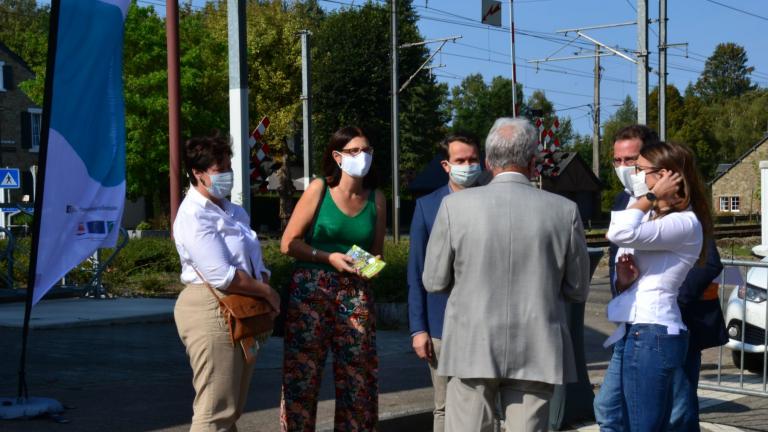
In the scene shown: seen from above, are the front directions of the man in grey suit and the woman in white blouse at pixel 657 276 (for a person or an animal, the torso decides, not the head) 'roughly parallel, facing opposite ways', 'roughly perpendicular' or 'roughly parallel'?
roughly perpendicular

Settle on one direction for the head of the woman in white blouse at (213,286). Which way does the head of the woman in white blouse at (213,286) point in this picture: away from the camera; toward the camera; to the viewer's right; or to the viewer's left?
to the viewer's right

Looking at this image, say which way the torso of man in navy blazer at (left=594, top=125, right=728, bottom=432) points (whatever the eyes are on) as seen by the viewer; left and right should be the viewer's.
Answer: facing the viewer and to the left of the viewer

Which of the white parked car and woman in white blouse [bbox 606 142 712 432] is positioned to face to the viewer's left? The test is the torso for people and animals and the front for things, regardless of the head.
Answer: the woman in white blouse

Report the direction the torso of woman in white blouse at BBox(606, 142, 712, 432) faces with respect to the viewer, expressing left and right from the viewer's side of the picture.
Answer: facing to the left of the viewer

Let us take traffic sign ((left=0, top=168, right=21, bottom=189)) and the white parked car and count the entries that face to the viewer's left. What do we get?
0

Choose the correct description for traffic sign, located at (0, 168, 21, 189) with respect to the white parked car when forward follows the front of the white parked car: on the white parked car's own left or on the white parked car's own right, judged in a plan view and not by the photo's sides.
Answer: on the white parked car's own right

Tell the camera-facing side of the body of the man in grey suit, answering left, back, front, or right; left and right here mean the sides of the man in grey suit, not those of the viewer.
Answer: back

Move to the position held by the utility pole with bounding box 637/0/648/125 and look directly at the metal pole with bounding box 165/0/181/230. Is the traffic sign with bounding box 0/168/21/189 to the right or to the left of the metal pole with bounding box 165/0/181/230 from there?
right
